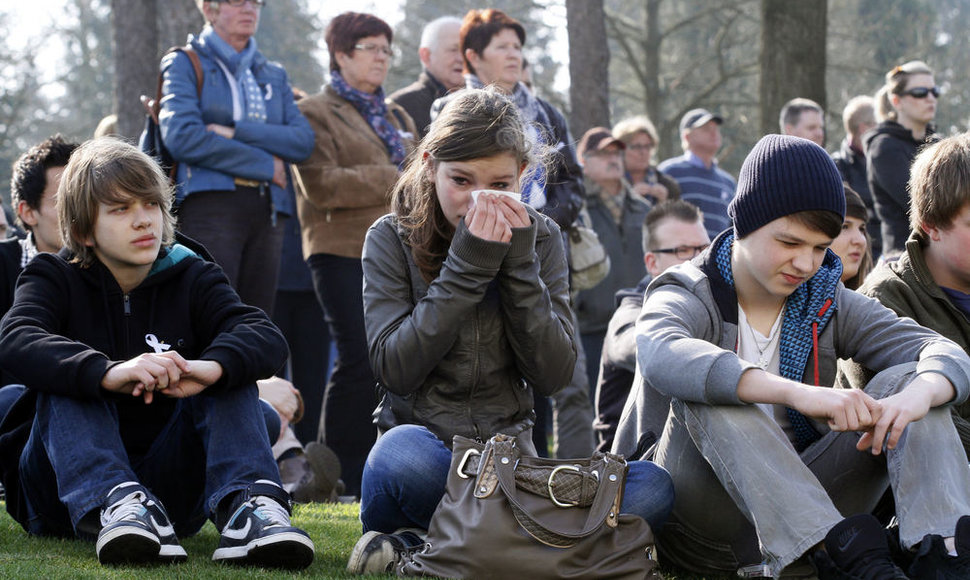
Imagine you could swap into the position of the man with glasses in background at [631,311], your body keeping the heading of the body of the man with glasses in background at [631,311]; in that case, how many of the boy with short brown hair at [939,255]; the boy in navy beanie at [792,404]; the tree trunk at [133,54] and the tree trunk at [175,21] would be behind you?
2

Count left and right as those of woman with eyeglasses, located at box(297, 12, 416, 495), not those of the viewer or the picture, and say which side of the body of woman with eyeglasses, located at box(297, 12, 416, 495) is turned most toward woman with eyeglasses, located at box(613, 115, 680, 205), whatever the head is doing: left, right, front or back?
left

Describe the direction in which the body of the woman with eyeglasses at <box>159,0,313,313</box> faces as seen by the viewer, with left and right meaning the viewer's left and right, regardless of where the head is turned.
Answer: facing the viewer and to the right of the viewer

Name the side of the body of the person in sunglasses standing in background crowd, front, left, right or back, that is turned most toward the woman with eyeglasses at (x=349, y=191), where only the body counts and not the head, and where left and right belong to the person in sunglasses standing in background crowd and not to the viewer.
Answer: right

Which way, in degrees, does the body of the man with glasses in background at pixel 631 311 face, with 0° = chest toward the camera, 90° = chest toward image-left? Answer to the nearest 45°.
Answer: approximately 315°

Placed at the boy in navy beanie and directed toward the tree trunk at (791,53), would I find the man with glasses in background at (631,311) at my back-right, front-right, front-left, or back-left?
front-left

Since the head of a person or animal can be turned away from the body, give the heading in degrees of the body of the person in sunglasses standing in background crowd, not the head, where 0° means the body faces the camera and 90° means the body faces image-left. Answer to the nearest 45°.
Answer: approximately 315°

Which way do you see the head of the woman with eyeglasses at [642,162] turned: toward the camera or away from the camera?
toward the camera

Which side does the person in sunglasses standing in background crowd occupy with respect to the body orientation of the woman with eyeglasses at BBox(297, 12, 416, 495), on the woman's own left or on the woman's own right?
on the woman's own left

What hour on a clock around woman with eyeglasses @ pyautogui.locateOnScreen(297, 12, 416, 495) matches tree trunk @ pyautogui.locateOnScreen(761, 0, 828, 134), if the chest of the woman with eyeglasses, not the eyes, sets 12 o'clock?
The tree trunk is roughly at 9 o'clock from the woman with eyeglasses.
